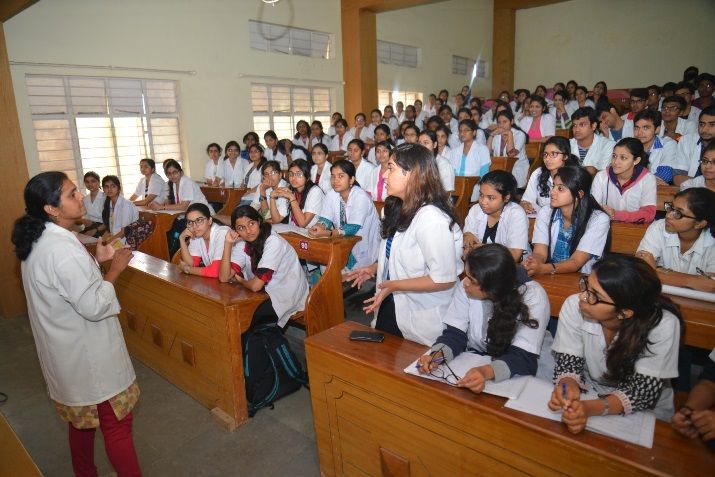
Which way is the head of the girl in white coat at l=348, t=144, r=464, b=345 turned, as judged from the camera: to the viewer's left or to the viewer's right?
to the viewer's left

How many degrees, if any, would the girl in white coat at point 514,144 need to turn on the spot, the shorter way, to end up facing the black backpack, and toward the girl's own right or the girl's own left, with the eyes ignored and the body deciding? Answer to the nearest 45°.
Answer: approximately 45° to the girl's own left

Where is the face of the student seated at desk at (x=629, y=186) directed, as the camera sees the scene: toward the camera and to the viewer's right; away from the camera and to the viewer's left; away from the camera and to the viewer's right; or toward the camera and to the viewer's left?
toward the camera and to the viewer's left

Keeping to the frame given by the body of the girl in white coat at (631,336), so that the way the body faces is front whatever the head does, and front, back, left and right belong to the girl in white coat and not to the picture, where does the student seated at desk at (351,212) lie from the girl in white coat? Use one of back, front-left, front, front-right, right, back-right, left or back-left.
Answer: right

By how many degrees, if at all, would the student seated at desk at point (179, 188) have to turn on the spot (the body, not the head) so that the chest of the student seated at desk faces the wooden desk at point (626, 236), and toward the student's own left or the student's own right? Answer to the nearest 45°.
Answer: approximately 90° to the student's own left

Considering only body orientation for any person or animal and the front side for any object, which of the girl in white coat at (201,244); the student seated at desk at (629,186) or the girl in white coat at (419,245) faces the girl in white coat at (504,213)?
the student seated at desk

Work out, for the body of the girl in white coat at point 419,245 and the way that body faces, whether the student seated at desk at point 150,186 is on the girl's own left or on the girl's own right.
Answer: on the girl's own right

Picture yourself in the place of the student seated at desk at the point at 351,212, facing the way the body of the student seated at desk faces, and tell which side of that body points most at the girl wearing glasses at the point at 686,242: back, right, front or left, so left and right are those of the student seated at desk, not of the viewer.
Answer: left

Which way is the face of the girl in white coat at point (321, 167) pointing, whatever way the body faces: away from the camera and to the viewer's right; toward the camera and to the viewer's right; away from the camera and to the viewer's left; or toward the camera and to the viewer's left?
toward the camera and to the viewer's left

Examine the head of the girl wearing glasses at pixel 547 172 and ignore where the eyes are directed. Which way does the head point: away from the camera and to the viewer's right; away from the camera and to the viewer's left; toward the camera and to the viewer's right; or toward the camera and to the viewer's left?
toward the camera and to the viewer's left

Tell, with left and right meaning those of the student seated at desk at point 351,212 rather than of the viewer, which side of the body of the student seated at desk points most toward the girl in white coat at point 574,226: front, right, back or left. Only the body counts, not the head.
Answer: left

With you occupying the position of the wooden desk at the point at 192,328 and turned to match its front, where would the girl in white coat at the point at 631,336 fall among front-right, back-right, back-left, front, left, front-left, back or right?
left

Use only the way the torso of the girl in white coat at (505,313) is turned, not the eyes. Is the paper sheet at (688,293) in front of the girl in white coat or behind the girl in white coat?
behind

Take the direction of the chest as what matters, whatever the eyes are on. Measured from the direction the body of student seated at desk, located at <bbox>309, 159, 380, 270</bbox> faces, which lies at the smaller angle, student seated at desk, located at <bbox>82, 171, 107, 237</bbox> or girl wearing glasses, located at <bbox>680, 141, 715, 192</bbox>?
the student seated at desk

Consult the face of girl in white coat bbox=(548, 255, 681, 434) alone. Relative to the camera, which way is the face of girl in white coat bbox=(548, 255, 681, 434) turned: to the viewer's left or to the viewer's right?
to the viewer's left

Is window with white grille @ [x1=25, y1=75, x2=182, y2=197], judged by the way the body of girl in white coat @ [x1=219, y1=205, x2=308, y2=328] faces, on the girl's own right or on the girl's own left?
on the girl's own right
